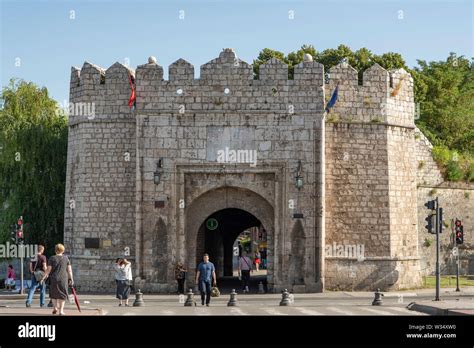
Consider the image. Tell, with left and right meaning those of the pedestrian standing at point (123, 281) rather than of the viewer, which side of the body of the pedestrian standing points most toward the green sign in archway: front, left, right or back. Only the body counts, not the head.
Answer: back

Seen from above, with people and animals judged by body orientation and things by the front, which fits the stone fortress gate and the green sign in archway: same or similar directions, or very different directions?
same or similar directions

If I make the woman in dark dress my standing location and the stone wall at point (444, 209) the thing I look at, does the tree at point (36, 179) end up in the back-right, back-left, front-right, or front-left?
front-left

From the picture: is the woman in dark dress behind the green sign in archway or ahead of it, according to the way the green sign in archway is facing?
ahead

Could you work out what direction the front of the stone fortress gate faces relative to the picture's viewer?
facing the viewer

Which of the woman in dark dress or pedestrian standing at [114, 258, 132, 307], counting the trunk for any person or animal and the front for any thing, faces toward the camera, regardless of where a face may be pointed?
the pedestrian standing

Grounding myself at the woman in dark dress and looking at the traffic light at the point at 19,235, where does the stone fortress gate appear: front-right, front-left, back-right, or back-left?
front-right

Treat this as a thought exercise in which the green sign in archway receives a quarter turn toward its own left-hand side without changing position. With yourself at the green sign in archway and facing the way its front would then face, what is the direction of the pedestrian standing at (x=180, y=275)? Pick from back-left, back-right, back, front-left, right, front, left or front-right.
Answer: right

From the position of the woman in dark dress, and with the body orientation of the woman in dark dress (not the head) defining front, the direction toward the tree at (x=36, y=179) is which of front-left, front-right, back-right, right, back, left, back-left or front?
front

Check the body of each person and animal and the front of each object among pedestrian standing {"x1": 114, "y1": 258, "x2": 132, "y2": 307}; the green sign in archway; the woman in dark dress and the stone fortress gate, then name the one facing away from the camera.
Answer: the woman in dark dress

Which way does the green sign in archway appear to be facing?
toward the camera

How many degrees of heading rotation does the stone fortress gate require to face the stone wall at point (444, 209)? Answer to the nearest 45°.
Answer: approximately 135° to its left
